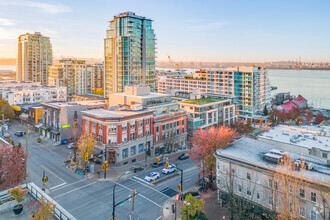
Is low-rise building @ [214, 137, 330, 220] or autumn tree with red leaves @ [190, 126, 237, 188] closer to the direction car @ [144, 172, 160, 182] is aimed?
the low-rise building

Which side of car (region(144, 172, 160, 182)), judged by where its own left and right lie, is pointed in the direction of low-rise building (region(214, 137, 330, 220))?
left

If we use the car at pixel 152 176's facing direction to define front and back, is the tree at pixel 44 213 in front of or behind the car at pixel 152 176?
in front

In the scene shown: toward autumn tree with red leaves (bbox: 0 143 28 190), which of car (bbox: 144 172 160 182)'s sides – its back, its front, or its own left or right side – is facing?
front

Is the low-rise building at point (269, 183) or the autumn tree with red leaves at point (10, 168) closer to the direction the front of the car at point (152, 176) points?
the autumn tree with red leaves
